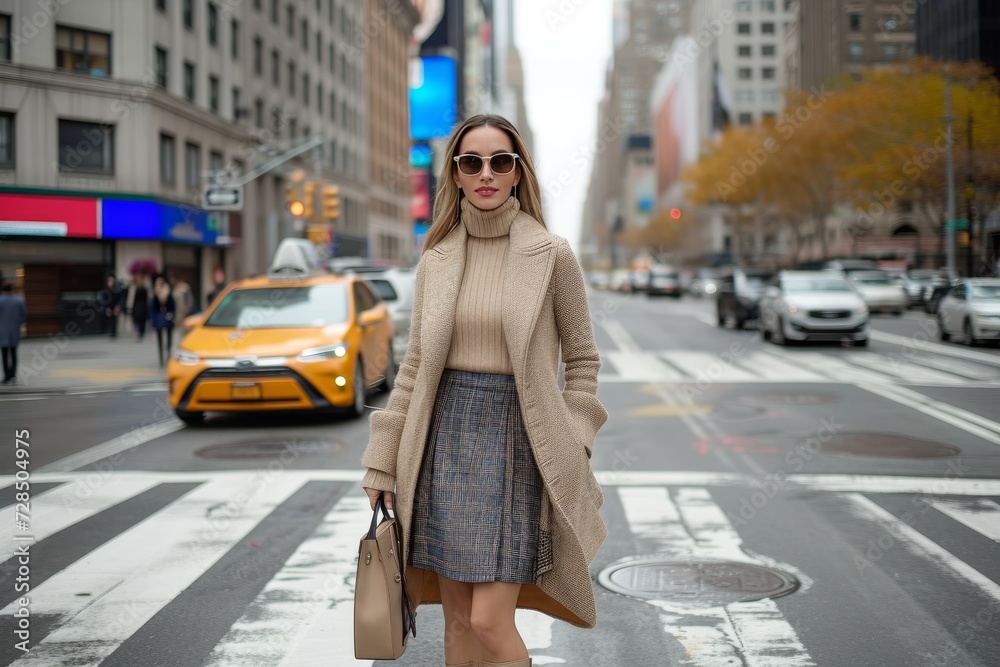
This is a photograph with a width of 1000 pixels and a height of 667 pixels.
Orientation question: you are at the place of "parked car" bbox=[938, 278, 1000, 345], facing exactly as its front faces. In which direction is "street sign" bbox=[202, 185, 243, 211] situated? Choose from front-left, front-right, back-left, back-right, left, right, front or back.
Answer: back-right

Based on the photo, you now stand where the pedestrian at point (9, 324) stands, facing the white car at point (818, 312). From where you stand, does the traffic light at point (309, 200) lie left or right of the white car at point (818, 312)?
left

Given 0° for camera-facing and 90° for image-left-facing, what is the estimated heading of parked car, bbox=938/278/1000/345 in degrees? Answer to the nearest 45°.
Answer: approximately 315°

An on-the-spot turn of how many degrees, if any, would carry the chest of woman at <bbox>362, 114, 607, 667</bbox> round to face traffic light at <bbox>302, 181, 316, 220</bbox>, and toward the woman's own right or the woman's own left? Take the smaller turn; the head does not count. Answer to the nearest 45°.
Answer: approximately 180°

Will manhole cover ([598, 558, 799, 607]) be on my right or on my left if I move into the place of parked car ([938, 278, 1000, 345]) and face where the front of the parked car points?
on my right

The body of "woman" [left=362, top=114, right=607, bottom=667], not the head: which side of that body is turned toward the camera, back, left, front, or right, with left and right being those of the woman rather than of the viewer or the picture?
front

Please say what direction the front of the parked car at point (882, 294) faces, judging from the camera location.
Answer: facing the viewer and to the right of the viewer

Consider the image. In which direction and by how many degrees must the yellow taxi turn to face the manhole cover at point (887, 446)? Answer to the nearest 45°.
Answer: approximately 90° to its left

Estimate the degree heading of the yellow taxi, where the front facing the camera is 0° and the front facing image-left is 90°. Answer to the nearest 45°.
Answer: approximately 45°

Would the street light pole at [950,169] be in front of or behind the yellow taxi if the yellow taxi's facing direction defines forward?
behind

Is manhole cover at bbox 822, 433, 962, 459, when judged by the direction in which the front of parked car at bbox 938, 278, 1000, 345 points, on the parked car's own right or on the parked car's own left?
on the parked car's own right

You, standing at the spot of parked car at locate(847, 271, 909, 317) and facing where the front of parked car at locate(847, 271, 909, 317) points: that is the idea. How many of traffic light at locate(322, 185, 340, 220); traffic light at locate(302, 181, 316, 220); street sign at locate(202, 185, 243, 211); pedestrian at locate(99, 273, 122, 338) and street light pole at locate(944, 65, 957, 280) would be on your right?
4
